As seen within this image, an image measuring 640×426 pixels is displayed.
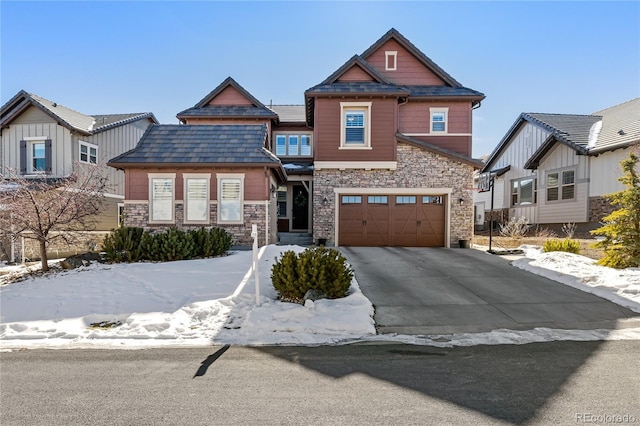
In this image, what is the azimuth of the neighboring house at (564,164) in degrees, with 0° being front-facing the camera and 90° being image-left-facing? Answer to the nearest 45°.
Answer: approximately 45°

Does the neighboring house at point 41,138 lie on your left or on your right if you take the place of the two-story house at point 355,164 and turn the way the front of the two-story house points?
on your right

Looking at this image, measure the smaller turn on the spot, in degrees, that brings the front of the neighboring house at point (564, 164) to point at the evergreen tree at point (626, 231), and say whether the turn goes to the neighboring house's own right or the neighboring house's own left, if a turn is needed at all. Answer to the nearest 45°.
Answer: approximately 45° to the neighboring house's own left

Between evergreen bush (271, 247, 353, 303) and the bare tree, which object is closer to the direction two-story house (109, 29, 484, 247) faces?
the evergreen bush

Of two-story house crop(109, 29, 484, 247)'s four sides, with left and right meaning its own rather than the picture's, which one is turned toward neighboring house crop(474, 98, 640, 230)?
left

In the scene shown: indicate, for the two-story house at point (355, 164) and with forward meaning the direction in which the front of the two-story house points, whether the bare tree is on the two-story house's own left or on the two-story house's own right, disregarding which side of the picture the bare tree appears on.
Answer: on the two-story house's own right

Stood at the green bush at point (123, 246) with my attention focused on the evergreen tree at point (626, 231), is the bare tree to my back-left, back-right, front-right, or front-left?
back-right

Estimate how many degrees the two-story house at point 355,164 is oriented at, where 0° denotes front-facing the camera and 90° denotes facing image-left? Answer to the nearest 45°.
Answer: approximately 0°
